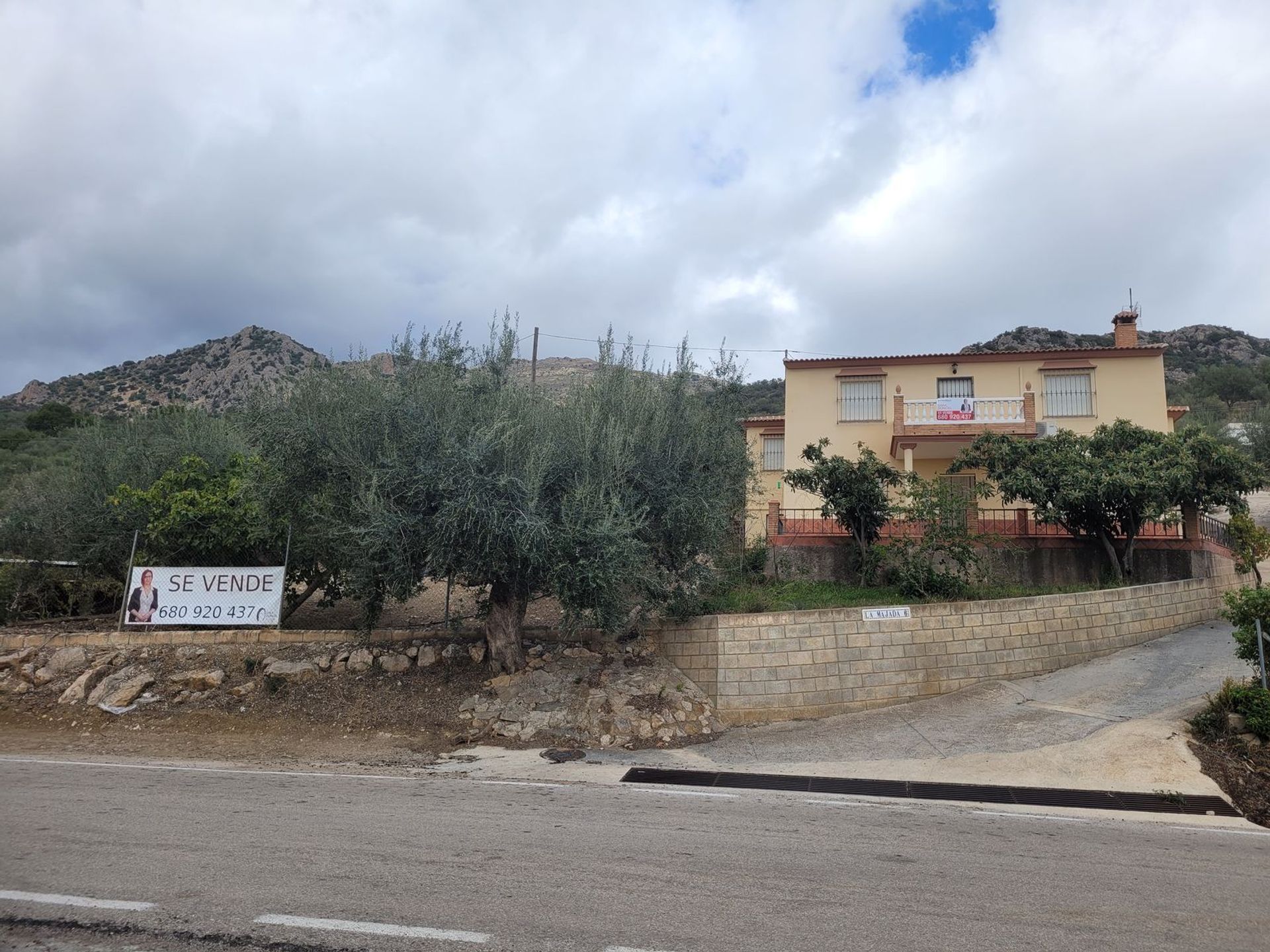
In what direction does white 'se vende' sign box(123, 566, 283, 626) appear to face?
toward the camera

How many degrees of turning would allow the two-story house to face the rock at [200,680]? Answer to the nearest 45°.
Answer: approximately 45° to its right

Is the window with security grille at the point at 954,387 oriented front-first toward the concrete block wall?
yes

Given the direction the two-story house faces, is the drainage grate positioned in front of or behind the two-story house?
in front

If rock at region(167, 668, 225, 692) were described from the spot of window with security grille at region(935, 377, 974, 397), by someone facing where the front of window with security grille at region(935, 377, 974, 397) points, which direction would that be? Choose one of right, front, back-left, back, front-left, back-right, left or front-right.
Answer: front-right

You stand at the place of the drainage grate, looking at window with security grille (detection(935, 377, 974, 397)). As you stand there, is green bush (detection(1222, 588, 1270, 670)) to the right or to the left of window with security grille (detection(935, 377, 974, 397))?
right

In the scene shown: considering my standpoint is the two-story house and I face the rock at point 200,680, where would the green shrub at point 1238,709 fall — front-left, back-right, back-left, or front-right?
front-left

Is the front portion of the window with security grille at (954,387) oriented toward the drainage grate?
yes

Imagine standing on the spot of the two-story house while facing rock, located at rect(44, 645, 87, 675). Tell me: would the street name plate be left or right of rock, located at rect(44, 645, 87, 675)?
left

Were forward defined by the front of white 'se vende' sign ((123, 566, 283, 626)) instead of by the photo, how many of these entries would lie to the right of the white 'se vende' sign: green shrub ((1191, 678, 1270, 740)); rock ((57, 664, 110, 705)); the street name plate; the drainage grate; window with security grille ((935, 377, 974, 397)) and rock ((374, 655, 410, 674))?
1

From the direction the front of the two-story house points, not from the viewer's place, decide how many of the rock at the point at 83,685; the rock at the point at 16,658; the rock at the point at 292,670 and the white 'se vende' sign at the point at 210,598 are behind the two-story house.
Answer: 0

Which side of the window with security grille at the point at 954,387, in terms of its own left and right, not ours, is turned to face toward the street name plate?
front

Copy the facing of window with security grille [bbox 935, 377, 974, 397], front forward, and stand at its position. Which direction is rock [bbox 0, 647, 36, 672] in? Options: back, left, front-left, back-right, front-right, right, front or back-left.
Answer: front-right

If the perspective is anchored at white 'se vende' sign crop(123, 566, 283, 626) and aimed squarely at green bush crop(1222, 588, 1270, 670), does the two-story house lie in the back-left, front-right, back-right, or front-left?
front-left

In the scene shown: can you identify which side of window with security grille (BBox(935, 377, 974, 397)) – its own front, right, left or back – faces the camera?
front

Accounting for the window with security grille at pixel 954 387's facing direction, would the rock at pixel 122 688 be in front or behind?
in front

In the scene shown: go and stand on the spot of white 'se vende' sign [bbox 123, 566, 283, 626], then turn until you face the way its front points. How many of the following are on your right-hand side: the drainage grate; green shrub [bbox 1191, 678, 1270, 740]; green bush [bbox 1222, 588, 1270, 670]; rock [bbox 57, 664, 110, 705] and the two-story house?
1

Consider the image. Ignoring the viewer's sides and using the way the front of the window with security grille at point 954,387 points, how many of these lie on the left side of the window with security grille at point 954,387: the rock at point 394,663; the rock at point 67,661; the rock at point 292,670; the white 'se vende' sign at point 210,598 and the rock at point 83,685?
0

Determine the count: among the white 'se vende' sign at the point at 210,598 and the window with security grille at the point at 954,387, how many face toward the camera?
2

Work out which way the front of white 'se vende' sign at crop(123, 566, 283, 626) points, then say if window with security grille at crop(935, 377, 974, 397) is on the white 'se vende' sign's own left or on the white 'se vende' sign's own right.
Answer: on the white 'se vende' sign's own left

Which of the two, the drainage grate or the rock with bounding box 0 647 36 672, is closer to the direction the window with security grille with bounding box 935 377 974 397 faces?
the drainage grate
